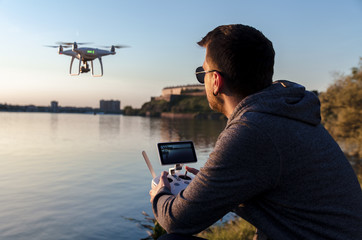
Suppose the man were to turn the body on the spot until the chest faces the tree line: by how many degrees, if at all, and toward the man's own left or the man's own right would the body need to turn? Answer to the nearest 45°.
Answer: approximately 45° to the man's own right

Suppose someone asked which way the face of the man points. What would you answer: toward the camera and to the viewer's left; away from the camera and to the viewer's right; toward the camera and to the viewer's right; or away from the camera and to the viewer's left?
away from the camera and to the viewer's left

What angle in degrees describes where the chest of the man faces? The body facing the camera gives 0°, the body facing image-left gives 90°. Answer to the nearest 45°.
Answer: approximately 135°
